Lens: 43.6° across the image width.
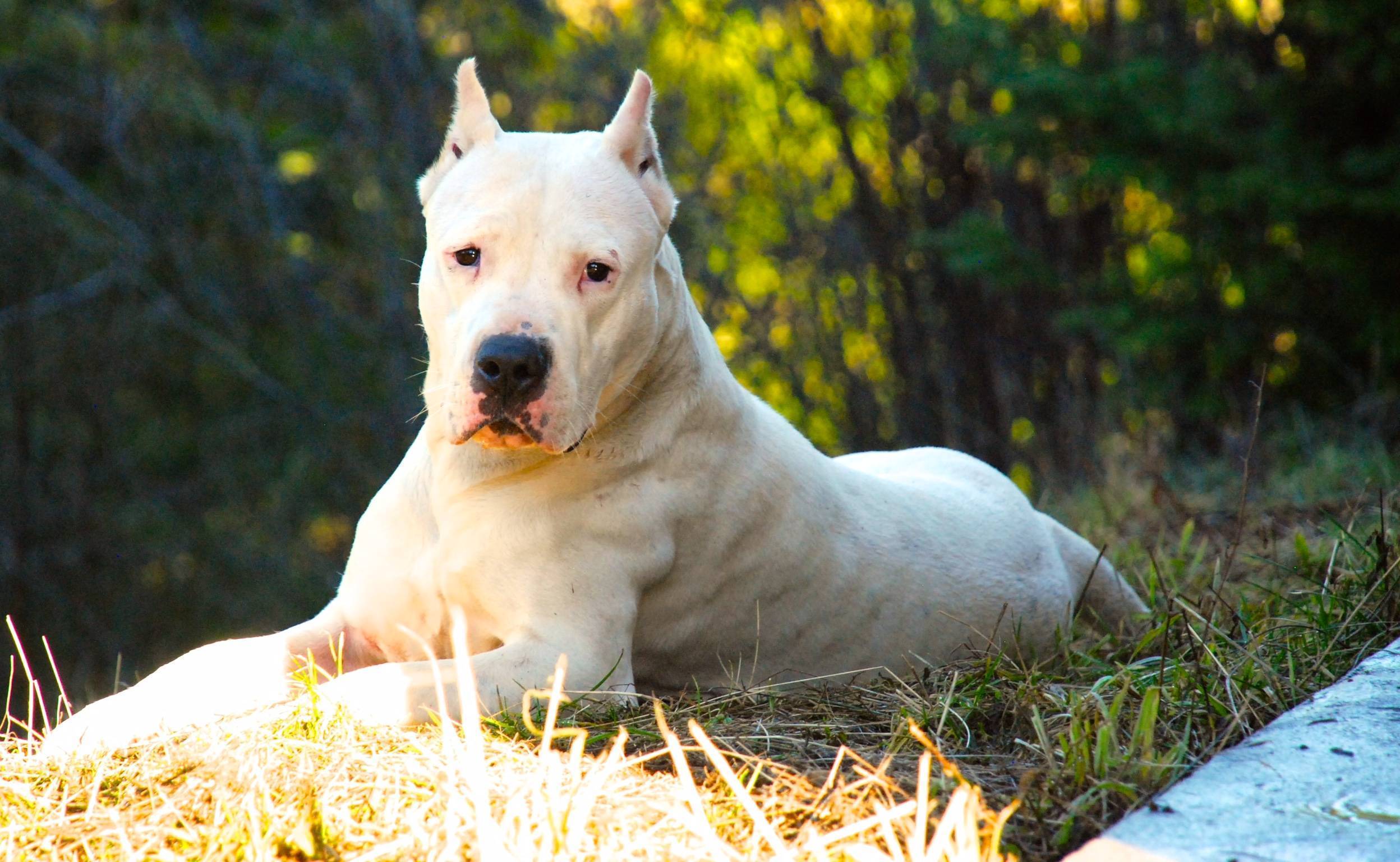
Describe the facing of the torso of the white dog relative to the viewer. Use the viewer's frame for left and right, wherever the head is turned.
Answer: facing the viewer and to the left of the viewer
